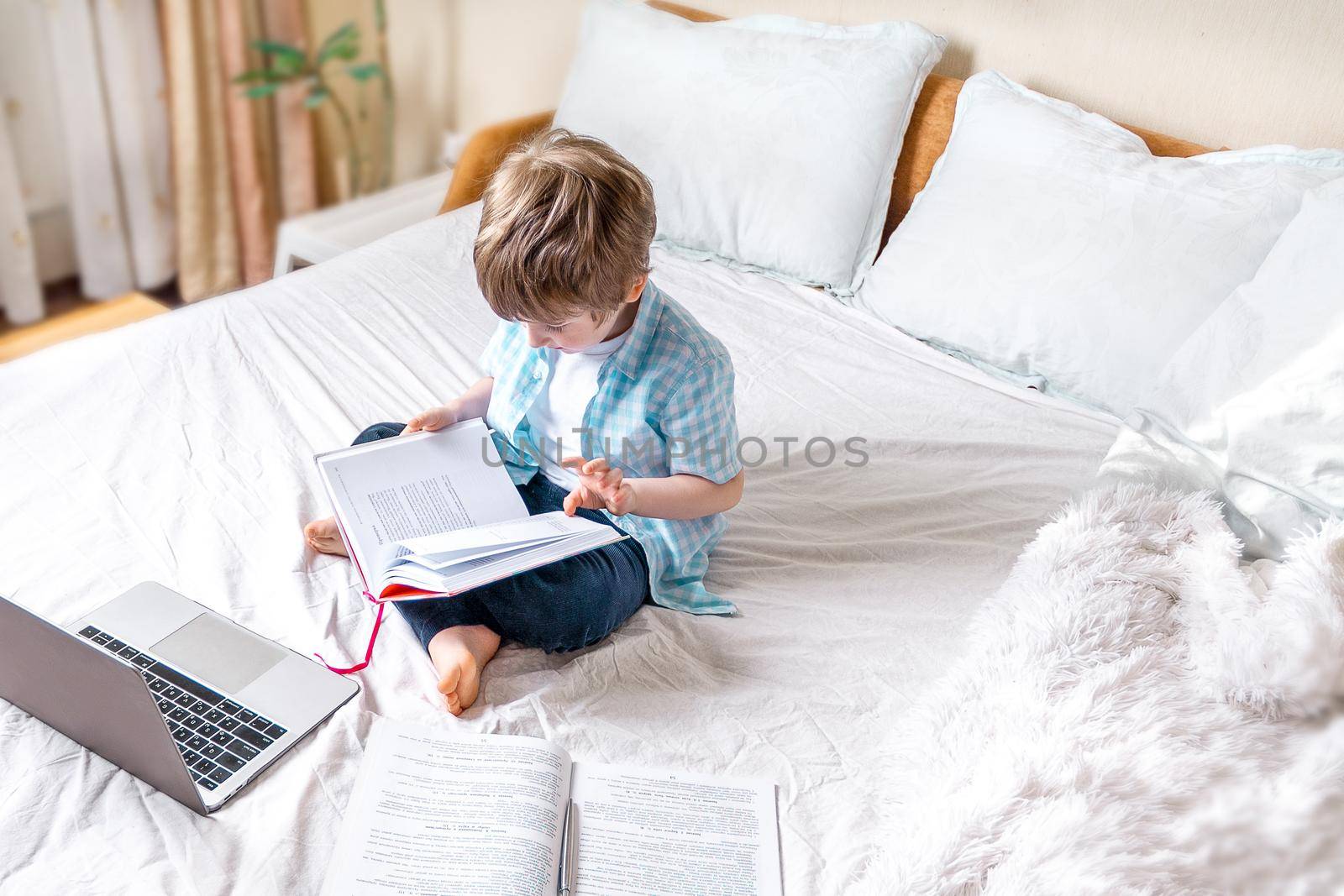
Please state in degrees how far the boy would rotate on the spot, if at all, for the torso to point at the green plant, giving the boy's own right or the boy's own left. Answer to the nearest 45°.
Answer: approximately 135° to the boy's own right

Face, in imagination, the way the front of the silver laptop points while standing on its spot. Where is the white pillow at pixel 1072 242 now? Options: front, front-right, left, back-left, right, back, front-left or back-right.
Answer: front-right

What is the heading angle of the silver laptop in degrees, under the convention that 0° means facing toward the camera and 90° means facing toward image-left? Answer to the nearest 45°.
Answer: approximately 225°

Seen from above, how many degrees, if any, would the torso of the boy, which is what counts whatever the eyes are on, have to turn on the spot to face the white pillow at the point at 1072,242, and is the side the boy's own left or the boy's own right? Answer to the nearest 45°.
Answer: approximately 180°

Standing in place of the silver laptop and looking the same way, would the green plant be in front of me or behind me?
in front

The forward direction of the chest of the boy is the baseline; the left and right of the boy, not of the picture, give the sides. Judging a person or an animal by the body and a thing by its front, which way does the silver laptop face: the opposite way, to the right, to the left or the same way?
the opposite way

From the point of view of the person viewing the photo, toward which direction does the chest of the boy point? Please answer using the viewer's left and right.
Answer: facing the viewer and to the left of the viewer
